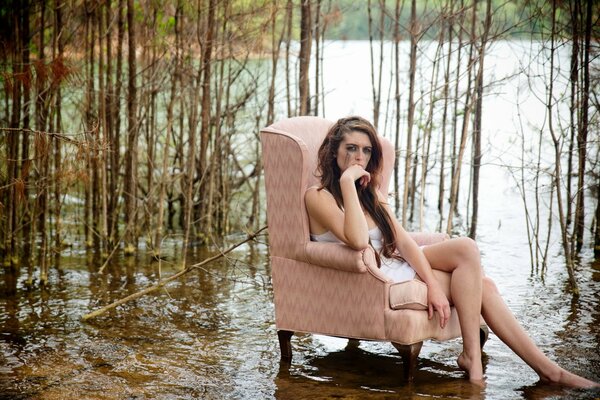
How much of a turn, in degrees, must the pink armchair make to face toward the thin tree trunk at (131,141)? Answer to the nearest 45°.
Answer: approximately 180°

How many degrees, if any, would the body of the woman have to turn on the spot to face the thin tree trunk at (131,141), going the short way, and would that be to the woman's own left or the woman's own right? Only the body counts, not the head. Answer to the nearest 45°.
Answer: approximately 180°

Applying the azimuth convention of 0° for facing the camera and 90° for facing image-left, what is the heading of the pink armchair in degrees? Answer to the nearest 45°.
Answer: approximately 315°

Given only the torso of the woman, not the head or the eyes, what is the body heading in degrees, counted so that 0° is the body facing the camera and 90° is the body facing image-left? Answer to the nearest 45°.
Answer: approximately 315°
